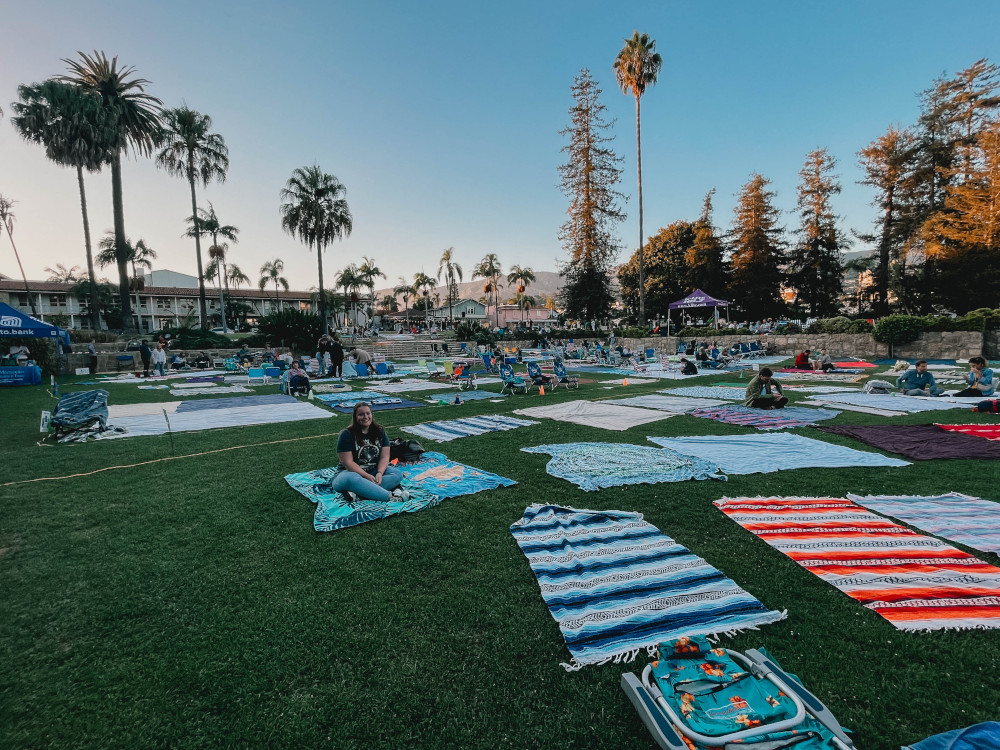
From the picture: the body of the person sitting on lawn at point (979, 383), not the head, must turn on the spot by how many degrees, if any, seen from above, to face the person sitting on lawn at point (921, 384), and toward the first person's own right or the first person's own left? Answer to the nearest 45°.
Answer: approximately 45° to the first person's own right

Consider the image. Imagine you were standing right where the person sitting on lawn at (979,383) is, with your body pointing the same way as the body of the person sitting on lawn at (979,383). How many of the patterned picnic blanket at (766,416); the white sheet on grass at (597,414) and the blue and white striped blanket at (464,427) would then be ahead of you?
3

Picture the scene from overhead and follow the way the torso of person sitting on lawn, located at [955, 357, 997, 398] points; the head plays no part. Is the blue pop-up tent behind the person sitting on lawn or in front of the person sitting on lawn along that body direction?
in front

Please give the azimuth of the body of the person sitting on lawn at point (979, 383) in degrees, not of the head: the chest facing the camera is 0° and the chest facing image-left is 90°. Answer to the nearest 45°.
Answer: approximately 45°

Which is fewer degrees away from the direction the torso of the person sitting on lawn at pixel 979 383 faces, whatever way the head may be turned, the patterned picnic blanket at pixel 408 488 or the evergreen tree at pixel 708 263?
the patterned picnic blanket

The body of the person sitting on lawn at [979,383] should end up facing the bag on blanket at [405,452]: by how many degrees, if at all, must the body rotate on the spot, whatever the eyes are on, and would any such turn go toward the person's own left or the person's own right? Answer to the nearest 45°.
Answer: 0° — they already face it

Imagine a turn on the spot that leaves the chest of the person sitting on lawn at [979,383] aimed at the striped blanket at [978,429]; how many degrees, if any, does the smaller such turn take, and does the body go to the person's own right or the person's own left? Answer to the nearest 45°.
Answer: approximately 45° to the person's own left

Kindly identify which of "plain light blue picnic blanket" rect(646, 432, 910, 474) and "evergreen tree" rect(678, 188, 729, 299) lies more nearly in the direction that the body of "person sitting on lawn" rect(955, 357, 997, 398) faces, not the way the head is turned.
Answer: the plain light blue picnic blanket

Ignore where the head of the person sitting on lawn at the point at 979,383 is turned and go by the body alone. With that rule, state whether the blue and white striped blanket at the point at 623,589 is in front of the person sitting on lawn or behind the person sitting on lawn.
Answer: in front
